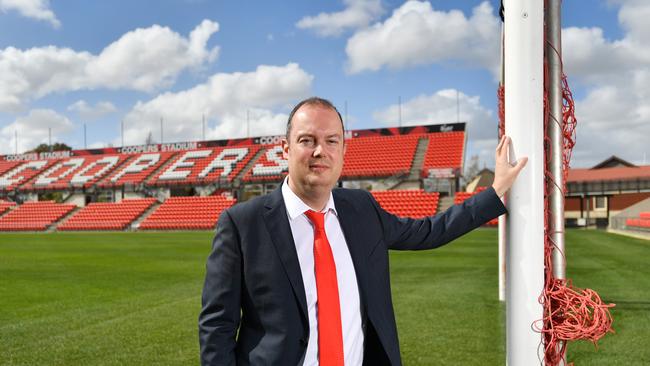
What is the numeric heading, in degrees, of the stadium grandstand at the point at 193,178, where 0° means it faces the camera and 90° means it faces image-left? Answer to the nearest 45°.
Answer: approximately 45°

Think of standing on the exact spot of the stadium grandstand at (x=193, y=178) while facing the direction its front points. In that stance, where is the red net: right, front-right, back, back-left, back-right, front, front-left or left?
front-left

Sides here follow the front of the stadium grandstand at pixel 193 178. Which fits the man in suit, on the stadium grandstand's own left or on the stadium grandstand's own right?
on the stadium grandstand's own left
